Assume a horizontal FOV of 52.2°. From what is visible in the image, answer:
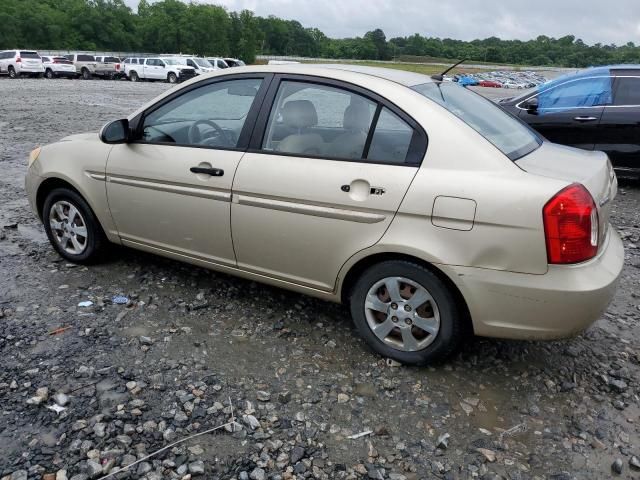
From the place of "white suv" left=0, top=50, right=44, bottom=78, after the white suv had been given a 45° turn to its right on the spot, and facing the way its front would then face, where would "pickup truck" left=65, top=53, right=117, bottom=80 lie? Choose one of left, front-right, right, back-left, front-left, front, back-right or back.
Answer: front-right

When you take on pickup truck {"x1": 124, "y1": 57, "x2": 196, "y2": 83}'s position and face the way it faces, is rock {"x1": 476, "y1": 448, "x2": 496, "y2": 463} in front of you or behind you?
in front

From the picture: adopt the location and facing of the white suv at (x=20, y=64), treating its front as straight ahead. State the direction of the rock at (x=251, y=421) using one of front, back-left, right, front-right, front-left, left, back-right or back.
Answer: back-left

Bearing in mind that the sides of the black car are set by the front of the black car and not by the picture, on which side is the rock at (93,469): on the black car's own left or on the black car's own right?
on the black car's own left

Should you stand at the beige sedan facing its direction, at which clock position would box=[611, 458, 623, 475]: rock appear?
The rock is roughly at 6 o'clock from the beige sedan.

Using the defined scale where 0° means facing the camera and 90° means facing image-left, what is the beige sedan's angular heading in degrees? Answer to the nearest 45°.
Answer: approximately 135°

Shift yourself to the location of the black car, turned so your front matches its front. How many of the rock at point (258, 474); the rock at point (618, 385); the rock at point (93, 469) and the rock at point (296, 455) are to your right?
0

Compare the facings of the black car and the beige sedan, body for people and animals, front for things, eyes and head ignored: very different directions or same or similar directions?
same or similar directions

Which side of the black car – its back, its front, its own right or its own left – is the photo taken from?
left

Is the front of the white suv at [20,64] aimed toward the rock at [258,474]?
no

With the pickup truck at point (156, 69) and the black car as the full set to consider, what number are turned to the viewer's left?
1

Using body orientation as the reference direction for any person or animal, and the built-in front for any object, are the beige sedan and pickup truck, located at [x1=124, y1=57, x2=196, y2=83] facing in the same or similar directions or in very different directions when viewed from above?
very different directions

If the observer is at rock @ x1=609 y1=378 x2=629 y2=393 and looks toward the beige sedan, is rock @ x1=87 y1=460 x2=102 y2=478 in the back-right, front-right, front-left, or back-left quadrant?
front-left

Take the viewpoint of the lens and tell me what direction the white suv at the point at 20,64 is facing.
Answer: facing away from the viewer and to the left of the viewer

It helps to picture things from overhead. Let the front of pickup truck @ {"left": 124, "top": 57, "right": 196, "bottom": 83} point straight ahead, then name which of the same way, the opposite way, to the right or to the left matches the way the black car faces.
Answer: the opposite way

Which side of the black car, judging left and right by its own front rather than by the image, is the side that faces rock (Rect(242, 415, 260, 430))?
left

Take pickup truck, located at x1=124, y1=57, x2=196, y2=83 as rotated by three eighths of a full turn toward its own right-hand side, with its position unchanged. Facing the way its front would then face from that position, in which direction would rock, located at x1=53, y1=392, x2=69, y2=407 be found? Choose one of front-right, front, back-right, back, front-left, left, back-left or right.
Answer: left
